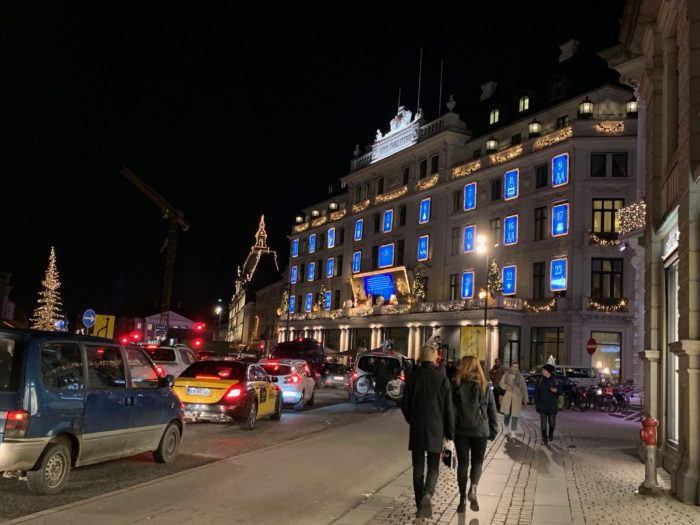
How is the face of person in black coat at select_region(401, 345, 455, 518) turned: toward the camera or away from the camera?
away from the camera

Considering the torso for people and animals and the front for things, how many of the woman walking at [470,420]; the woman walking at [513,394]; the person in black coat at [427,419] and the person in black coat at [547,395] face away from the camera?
2

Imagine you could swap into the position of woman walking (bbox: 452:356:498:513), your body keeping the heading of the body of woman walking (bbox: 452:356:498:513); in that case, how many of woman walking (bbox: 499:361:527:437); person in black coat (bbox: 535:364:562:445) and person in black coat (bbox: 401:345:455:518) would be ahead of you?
2

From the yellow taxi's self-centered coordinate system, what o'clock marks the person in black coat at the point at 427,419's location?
The person in black coat is roughly at 4 o'clock from the yellow taxi.

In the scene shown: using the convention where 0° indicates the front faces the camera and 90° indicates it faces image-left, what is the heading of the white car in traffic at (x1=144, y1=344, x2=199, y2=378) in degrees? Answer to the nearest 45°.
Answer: approximately 225°

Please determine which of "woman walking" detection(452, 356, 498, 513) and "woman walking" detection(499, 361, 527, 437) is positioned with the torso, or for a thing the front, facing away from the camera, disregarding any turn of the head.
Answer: "woman walking" detection(452, 356, 498, 513)

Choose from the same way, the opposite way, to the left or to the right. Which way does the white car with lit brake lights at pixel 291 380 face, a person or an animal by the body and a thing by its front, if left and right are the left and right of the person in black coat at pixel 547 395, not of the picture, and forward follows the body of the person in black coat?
the opposite way

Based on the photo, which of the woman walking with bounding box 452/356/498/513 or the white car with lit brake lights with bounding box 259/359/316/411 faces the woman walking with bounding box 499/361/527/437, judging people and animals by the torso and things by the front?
the woman walking with bounding box 452/356/498/513

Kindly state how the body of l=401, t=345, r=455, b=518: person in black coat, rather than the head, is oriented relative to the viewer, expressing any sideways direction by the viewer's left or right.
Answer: facing away from the viewer

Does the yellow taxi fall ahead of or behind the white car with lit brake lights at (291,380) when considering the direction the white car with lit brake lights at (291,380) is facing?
behind

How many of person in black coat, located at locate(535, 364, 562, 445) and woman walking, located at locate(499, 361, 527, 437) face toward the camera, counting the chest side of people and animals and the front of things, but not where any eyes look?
2

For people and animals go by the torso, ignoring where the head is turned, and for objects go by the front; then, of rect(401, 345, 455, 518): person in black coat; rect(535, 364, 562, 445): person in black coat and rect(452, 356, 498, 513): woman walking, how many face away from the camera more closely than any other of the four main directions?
2

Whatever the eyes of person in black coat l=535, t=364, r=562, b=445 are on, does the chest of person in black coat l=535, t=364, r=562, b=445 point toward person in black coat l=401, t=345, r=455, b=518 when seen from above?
yes

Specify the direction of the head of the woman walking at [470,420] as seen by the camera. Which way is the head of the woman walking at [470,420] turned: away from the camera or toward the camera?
away from the camera

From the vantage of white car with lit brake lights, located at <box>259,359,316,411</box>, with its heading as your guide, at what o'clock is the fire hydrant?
The fire hydrant is roughly at 4 o'clock from the white car with lit brake lights.
